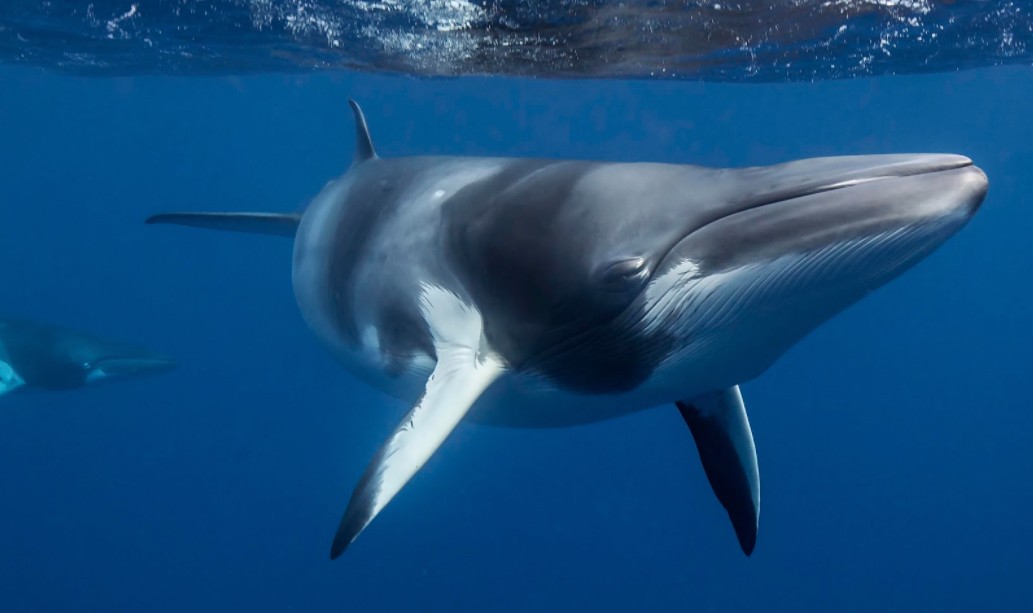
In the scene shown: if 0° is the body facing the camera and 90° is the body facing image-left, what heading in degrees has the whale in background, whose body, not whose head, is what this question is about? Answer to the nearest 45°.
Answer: approximately 270°
